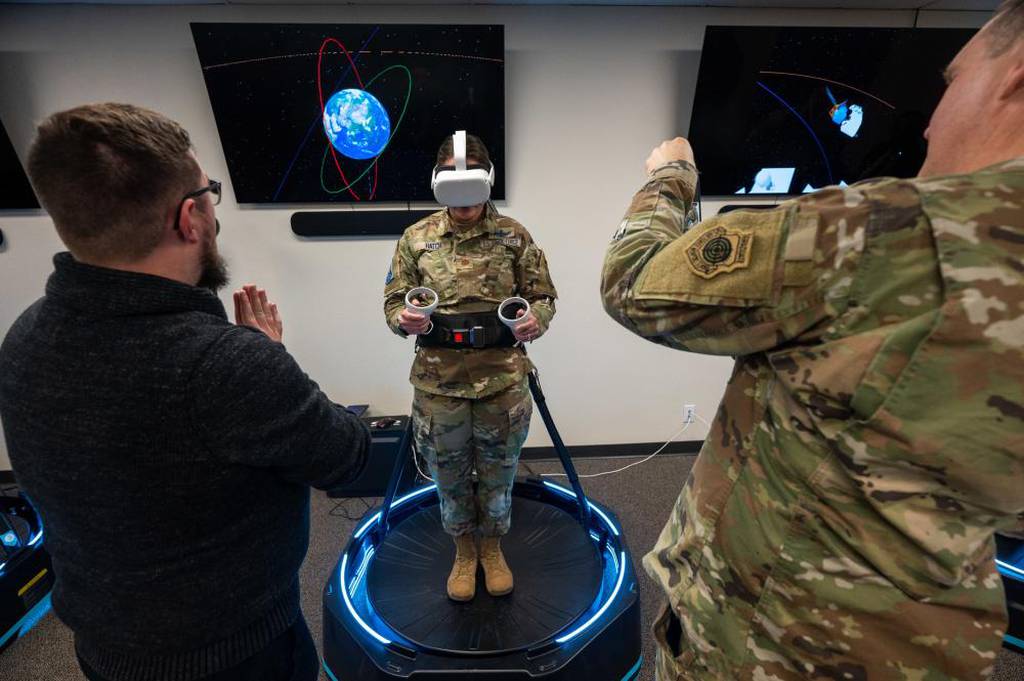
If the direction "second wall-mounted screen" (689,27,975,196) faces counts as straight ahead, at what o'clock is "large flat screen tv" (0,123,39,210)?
The large flat screen tv is roughly at 2 o'clock from the second wall-mounted screen.

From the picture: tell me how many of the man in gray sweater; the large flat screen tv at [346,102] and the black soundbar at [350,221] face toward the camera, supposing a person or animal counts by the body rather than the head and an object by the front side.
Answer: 2

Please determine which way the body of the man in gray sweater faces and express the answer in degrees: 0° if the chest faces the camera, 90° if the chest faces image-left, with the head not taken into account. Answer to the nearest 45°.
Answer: approximately 225°

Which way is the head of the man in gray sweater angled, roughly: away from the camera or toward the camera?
away from the camera

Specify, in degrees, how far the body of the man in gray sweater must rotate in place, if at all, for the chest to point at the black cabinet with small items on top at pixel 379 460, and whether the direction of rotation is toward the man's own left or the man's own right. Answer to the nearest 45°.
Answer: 0° — they already face it

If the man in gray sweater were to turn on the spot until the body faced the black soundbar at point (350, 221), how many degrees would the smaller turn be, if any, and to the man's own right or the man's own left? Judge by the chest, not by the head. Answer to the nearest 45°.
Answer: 0° — they already face it

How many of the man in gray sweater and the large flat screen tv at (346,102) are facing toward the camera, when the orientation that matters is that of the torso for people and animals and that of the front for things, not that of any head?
1
